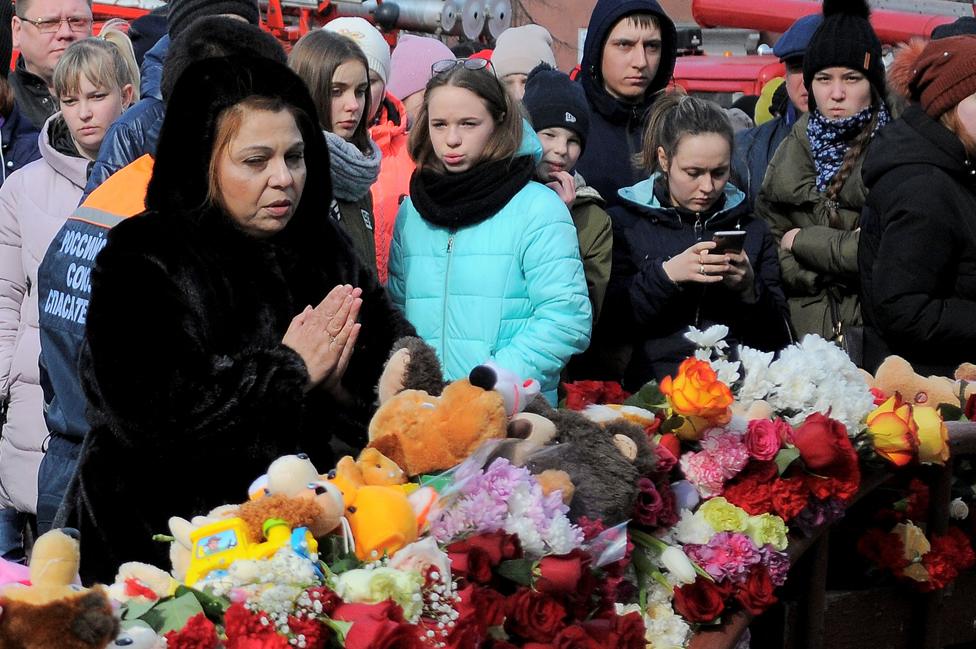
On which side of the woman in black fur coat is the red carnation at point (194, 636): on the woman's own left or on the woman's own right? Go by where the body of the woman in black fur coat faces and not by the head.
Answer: on the woman's own right

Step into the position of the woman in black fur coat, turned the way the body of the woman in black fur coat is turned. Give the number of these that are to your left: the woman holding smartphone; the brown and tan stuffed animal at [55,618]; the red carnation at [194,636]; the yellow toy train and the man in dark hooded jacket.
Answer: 2

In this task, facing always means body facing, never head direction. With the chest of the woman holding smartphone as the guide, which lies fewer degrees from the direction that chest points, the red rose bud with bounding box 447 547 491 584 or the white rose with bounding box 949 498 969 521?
the red rose bud

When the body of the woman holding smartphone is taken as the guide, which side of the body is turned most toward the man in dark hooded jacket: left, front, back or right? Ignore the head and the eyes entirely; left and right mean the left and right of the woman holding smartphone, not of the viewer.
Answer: back

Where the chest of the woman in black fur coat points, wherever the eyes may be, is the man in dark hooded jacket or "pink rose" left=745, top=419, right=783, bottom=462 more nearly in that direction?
the pink rose

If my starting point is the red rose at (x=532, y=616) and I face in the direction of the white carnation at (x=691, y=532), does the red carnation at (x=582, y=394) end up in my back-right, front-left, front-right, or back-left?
front-left

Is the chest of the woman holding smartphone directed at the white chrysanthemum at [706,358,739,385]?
yes

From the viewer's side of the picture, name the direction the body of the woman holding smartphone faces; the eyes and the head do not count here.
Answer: toward the camera

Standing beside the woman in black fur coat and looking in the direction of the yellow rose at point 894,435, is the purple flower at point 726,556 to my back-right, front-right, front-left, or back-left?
front-right

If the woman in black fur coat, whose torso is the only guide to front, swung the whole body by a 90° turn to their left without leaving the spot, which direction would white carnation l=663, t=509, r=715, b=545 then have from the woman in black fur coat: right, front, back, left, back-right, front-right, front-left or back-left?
front-right

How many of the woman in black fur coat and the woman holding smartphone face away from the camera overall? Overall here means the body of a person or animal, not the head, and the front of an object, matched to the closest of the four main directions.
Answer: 0

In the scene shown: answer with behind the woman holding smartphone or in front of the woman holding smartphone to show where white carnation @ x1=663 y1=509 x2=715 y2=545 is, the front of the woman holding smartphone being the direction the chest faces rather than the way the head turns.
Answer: in front

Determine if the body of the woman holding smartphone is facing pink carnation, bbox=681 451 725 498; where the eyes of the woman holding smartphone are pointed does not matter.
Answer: yes

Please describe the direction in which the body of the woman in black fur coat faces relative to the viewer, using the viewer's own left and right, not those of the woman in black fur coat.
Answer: facing the viewer and to the right of the viewer

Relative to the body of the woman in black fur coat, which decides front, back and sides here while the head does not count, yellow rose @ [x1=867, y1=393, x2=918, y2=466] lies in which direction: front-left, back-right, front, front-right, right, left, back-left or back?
front-left

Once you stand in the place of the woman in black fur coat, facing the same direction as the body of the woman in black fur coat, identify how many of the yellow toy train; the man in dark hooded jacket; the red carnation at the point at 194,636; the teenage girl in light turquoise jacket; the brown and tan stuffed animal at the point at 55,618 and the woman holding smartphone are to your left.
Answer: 3

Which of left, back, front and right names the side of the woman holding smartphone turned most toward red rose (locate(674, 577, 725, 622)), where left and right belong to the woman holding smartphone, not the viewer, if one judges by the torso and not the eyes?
front

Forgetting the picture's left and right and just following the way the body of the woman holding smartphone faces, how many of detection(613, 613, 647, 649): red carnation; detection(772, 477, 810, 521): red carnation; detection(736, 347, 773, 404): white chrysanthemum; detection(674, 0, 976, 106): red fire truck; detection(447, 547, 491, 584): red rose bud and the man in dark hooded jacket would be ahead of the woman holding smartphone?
4

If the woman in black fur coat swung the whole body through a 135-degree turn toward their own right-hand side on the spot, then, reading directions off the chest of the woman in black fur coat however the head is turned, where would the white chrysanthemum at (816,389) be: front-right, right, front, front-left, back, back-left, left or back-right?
back
